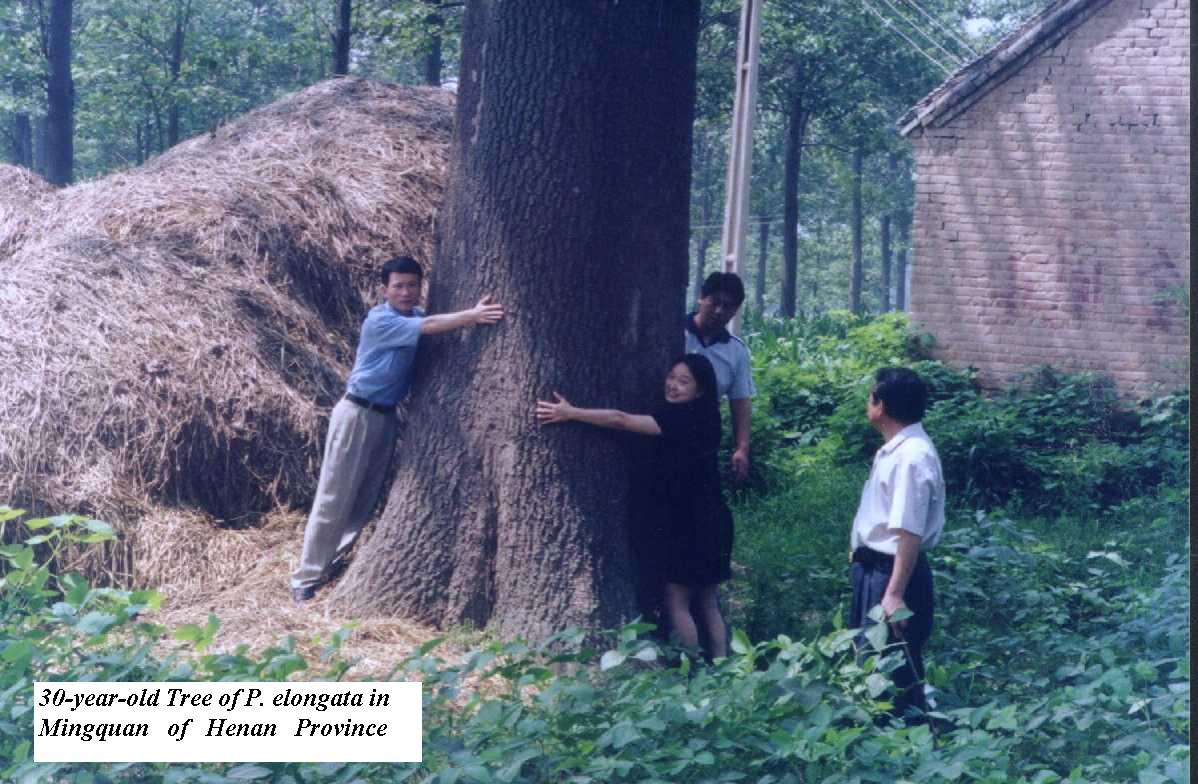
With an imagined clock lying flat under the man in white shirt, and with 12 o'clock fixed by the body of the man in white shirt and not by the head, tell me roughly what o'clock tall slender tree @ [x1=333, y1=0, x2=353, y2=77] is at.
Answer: The tall slender tree is roughly at 2 o'clock from the man in white shirt.

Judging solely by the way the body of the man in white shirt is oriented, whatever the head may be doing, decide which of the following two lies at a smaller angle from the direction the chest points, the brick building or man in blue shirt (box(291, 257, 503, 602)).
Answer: the man in blue shirt

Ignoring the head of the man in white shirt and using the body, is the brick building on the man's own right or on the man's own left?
on the man's own right

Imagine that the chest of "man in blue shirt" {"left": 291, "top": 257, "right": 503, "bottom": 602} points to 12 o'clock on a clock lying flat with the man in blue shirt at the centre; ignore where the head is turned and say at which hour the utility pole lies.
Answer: The utility pole is roughly at 10 o'clock from the man in blue shirt.

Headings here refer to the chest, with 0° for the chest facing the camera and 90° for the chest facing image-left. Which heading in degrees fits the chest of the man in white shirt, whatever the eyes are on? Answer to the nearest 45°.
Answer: approximately 90°

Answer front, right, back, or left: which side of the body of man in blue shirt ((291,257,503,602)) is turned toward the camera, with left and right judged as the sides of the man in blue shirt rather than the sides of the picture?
right

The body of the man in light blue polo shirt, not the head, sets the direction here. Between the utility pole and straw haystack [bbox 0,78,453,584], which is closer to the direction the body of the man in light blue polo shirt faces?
the straw haystack

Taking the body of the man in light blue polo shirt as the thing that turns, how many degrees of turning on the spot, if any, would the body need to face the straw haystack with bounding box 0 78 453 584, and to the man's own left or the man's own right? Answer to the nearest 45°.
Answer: approximately 45° to the man's own right

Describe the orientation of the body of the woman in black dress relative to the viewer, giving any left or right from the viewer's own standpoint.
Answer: facing to the left of the viewer
